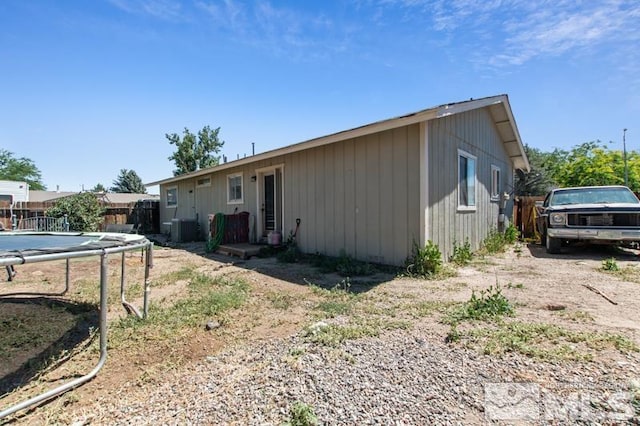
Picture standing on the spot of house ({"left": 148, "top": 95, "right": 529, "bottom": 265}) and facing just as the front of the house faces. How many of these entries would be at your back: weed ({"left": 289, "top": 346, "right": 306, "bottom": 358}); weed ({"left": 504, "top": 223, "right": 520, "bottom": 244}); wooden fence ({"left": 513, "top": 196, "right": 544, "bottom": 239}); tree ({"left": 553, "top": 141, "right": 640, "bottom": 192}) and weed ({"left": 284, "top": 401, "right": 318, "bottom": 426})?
3

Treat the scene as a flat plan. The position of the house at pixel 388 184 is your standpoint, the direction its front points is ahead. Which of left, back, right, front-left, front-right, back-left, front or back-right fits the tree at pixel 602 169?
back

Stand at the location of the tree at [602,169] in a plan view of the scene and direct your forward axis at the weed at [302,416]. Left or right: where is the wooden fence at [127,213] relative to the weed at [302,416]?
right

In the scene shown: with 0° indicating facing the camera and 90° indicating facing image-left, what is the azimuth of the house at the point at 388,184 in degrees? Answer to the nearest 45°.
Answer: approximately 45°

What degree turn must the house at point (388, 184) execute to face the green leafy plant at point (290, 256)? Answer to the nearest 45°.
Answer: approximately 45° to its right

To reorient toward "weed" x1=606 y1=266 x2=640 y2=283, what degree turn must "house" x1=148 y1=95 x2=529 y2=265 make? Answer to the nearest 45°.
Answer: approximately 135° to its left

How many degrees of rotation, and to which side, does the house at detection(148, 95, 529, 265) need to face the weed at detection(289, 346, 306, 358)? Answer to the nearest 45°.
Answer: approximately 45° to its left

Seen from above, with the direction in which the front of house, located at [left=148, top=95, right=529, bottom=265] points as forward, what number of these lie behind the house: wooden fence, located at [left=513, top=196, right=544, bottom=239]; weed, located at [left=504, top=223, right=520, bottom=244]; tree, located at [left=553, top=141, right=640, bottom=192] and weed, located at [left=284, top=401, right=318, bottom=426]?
3
